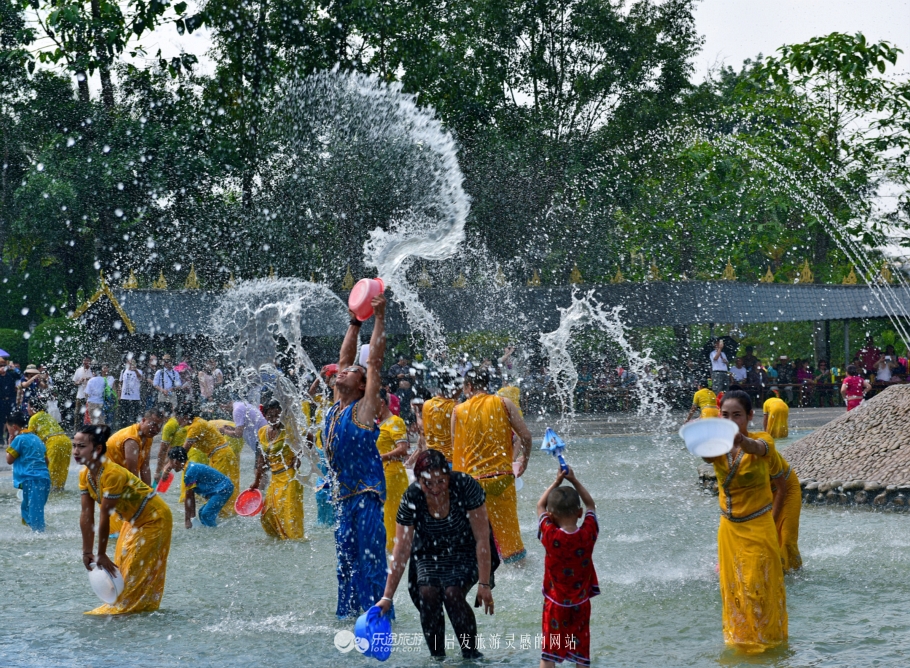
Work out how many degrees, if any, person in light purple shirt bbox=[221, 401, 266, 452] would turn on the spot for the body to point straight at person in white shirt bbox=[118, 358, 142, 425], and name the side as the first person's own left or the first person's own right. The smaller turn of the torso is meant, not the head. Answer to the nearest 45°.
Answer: approximately 90° to the first person's own right

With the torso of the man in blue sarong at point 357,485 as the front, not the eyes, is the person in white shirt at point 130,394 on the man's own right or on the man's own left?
on the man's own right

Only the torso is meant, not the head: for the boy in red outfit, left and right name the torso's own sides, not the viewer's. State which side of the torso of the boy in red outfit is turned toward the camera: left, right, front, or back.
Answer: back

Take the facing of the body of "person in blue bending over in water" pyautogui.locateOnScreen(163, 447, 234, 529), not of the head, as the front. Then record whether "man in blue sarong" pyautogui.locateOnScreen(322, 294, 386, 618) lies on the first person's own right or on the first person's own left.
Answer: on the first person's own left

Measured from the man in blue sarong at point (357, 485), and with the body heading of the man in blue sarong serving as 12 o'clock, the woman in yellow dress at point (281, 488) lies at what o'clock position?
The woman in yellow dress is roughly at 4 o'clock from the man in blue sarong.

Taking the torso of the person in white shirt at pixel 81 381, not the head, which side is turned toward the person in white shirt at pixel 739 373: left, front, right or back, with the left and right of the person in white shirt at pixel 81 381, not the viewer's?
left

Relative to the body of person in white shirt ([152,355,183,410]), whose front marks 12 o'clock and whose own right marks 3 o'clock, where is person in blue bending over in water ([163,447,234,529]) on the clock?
The person in blue bending over in water is roughly at 12 o'clock from the person in white shirt.

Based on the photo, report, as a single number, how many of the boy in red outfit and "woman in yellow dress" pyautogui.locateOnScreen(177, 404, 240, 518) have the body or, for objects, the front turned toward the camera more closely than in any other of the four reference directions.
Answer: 0

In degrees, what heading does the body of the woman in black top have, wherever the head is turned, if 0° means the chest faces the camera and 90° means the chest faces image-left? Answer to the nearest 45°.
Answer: approximately 0°

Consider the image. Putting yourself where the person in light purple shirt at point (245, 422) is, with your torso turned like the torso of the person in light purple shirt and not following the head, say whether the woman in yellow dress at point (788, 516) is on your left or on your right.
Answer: on your left

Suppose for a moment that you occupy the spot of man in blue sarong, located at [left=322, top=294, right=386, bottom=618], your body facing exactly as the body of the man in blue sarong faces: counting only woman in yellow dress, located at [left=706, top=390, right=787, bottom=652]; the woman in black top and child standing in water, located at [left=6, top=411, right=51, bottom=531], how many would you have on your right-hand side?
1
